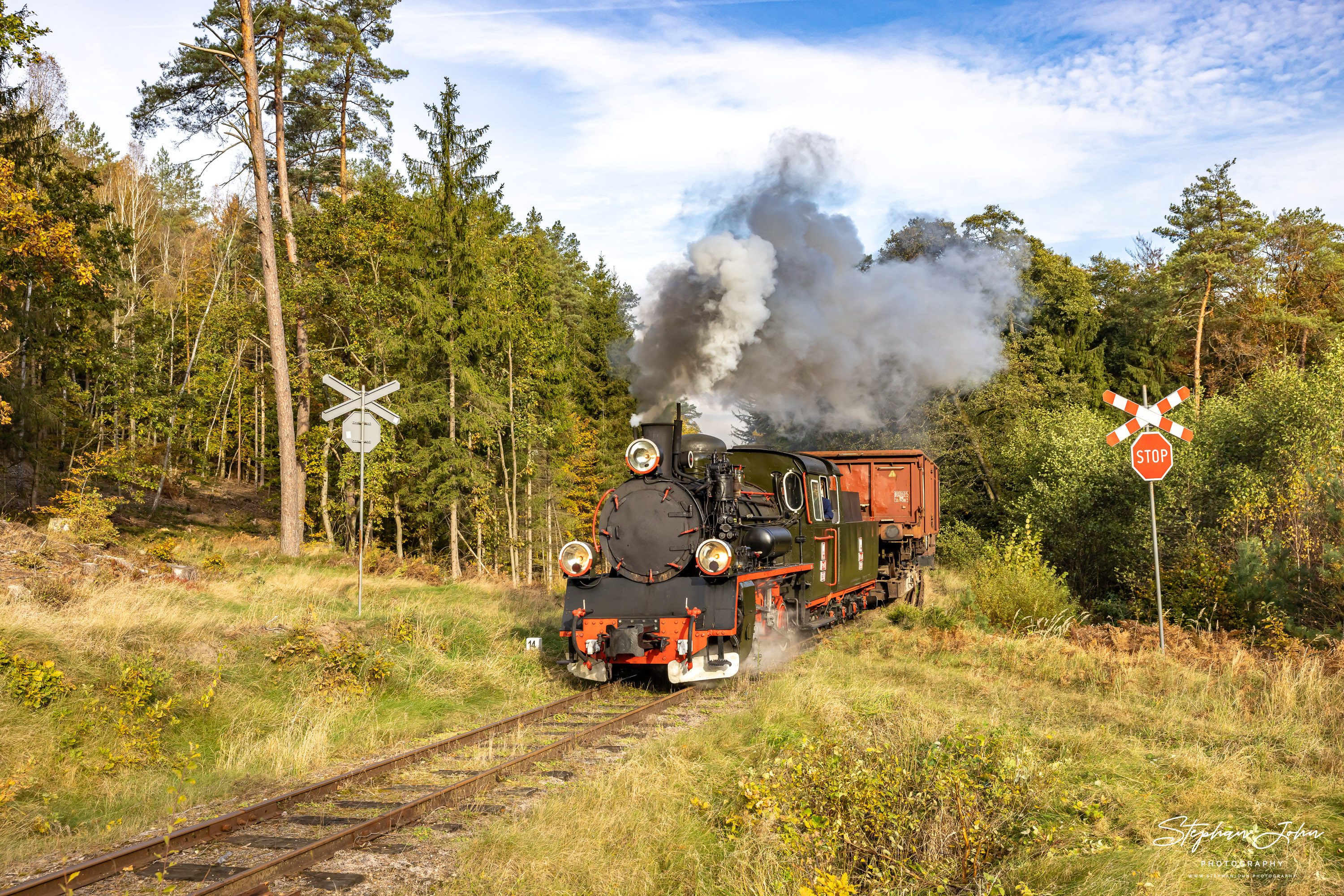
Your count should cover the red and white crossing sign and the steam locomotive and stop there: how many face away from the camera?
0

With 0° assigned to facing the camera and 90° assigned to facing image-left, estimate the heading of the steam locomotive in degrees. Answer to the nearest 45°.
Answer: approximately 45°

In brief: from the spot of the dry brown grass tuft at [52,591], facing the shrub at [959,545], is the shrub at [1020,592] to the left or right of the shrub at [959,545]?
right

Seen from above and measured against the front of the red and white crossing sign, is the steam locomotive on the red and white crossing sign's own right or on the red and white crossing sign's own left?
on the red and white crossing sign's own right

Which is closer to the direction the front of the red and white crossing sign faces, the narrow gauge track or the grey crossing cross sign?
the narrow gauge track
